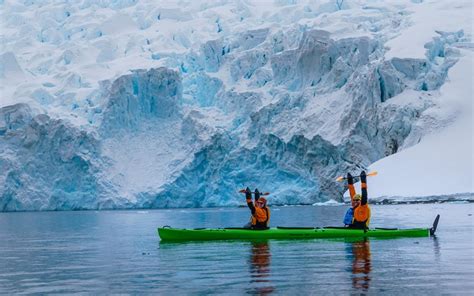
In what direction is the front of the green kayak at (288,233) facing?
to the viewer's left
